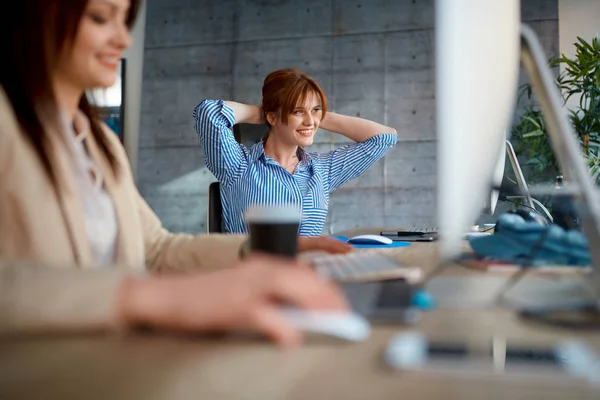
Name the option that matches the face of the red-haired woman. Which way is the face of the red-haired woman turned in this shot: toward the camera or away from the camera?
toward the camera

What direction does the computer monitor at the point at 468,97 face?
to the viewer's left

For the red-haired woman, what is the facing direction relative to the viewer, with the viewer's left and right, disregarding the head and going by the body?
facing the viewer and to the right of the viewer

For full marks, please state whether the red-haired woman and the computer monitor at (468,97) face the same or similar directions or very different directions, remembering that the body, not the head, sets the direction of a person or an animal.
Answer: very different directions

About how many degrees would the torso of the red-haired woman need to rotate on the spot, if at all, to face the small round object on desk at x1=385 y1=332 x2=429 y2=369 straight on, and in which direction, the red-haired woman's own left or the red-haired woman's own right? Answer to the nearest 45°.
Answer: approximately 45° to the red-haired woman's own right

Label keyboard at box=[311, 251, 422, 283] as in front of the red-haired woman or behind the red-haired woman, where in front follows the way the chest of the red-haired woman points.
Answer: in front

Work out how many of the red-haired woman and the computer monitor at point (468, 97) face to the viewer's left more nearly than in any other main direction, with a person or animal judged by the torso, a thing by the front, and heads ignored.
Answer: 1

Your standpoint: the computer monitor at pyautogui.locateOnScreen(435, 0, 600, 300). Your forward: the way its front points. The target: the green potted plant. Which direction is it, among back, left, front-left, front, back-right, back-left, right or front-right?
right

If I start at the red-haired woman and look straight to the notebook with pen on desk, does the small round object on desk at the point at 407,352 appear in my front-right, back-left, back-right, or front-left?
front-right

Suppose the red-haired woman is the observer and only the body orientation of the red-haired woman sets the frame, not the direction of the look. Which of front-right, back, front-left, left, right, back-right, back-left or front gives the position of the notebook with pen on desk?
front
